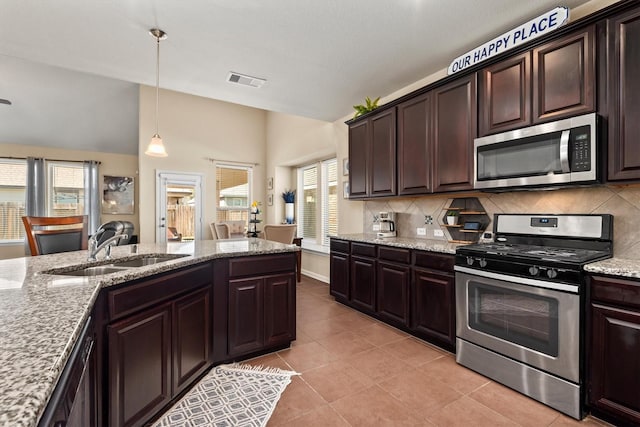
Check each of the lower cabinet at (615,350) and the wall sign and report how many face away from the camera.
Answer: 0

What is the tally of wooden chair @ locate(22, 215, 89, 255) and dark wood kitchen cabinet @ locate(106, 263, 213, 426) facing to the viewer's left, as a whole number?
0

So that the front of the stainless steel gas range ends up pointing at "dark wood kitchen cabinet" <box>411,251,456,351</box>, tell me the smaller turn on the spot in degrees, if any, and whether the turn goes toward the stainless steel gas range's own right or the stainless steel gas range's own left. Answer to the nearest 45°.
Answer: approximately 45° to the stainless steel gas range's own right

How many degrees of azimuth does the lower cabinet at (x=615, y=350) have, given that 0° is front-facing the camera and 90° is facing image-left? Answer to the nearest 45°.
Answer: approximately 45°

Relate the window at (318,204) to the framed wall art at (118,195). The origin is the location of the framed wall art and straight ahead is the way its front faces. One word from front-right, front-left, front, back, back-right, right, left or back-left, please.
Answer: front-left

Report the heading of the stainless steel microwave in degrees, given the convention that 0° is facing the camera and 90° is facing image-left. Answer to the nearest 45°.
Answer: approximately 45°

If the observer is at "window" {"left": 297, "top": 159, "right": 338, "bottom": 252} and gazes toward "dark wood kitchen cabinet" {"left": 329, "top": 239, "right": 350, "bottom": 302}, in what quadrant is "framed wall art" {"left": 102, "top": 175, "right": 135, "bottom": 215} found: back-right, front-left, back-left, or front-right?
back-right
